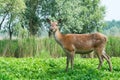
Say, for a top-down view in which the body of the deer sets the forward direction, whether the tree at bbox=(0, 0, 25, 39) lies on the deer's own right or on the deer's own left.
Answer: on the deer's own right

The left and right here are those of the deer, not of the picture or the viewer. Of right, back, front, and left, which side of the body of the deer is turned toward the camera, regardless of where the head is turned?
left
